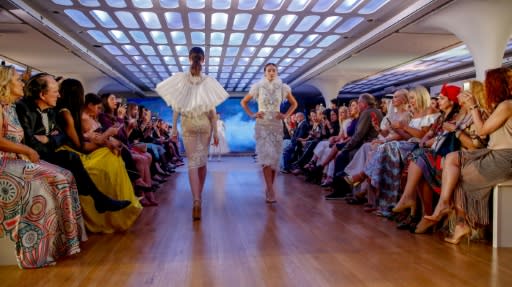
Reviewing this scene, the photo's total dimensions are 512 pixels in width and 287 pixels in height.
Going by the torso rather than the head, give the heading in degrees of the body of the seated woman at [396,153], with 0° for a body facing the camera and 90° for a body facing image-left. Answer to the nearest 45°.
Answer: approximately 90°

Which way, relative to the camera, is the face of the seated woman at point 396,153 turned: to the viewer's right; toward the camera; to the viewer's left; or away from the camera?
to the viewer's left

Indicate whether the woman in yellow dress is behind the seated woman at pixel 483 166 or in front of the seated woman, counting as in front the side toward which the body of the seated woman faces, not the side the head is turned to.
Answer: in front

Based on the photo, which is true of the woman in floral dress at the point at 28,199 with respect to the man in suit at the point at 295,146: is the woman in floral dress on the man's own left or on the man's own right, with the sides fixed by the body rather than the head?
on the man's own left

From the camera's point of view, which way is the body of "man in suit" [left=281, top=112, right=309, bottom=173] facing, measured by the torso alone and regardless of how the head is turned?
to the viewer's left

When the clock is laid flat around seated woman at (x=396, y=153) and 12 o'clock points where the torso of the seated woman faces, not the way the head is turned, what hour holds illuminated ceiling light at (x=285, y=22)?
The illuminated ceiling light is roughly at 2 o'clock from the seated woman.

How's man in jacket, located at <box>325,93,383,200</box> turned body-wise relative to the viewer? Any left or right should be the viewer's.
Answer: facing to the left of the viewer

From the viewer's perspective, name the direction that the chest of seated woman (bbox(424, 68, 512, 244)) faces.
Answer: to the viewer's left
